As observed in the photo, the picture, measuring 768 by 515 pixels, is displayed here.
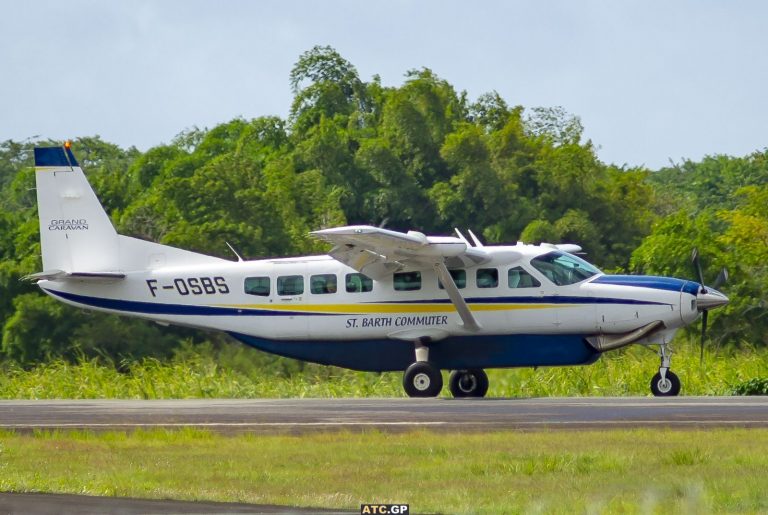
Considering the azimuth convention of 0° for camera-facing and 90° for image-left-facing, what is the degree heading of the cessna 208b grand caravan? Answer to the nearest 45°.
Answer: approximately 270°
